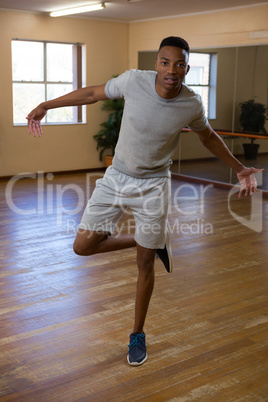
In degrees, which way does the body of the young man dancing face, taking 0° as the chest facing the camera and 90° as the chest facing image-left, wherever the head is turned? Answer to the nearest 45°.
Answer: approximately 0°

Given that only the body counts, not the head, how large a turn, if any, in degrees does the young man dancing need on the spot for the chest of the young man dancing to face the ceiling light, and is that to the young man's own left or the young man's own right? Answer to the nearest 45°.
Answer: approximately 180°

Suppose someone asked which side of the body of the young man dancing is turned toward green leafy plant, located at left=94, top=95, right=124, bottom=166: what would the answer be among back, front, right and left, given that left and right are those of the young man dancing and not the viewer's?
back

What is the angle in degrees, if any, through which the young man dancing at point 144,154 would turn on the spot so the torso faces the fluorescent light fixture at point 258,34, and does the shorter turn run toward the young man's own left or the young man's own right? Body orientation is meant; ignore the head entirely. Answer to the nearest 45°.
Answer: approximately 180°

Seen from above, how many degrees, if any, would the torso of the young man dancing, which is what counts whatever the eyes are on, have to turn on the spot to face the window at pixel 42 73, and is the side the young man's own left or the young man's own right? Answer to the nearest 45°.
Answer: approximately 180°

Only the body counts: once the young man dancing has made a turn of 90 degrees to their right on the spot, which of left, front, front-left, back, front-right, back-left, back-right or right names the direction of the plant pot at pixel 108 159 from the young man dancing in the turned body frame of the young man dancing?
right
